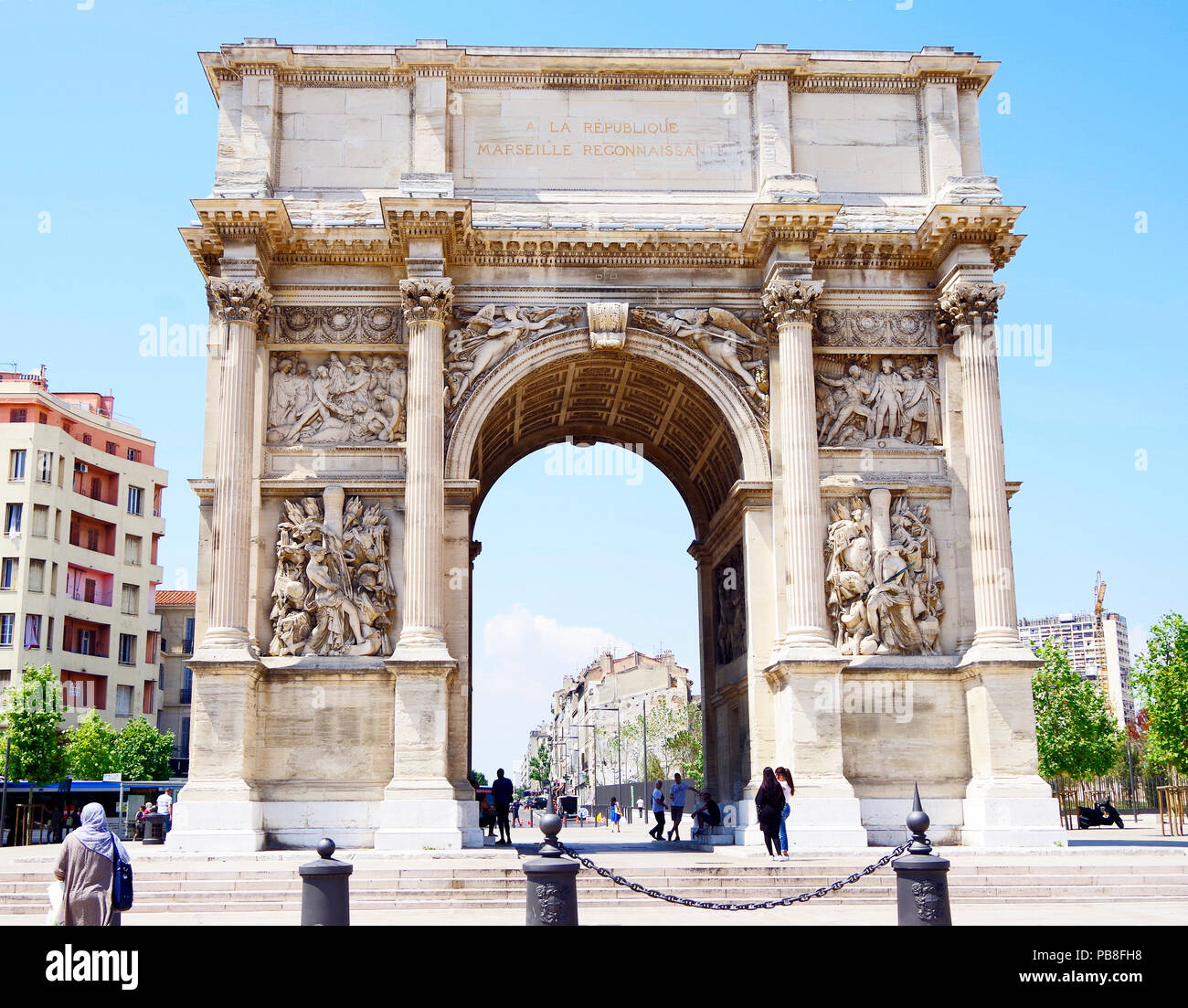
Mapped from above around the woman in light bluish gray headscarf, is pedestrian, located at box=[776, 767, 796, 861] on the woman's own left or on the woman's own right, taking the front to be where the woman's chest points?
on the woman's own right

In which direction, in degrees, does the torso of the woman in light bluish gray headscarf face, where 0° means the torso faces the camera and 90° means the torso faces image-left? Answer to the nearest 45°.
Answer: approximately 180°

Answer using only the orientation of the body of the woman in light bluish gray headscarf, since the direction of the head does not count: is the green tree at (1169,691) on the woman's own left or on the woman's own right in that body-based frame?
on the woman's own right

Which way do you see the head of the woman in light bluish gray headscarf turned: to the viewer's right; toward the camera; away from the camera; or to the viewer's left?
away from the camera

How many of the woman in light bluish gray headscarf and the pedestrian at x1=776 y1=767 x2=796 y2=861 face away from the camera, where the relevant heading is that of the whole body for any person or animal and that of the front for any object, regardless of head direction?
1
